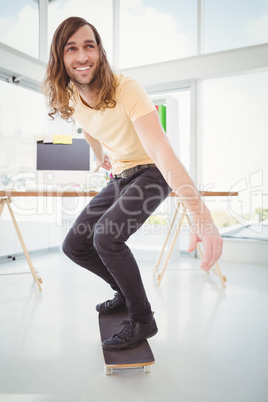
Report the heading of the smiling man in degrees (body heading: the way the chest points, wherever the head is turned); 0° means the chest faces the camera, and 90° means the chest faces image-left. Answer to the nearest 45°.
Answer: approximately 45°

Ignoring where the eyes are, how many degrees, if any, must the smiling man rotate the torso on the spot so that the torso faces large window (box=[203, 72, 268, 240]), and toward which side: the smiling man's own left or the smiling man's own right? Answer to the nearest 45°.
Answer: approximately 180°

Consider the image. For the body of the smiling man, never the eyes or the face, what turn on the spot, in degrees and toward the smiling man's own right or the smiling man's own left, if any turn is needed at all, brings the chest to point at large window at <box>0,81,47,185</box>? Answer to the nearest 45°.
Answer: approximately 90° to the smiling man's own right

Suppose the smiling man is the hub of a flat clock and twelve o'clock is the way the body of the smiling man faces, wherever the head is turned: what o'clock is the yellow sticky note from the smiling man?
The yellow sticky note is roughly at 4 o'clock from the smiling man.

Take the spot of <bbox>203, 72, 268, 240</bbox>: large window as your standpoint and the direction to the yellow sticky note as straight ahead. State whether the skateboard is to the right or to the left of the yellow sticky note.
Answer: left

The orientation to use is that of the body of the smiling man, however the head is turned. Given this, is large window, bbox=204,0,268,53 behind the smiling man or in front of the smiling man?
behind

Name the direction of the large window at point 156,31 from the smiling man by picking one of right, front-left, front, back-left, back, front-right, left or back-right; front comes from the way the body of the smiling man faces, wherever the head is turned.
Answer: back-right
